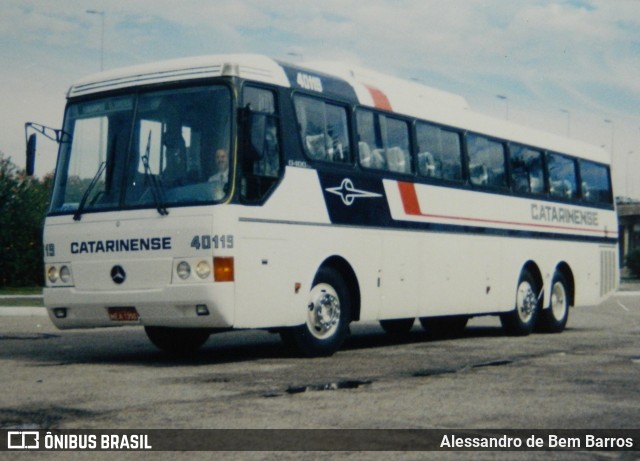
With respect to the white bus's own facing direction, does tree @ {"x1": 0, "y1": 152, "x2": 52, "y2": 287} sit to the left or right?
on its right

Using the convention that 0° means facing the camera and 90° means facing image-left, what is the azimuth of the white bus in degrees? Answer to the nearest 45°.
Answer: approximately 45°
